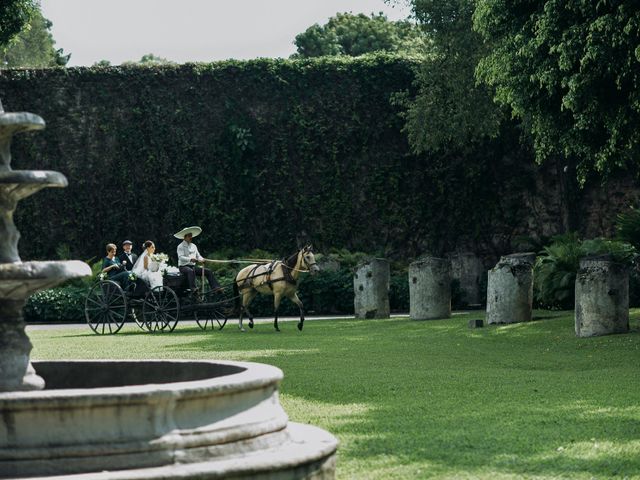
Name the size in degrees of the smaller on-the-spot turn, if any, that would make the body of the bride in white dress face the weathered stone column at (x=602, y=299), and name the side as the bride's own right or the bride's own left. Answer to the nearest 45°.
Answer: approximately 45° to the bride's own right

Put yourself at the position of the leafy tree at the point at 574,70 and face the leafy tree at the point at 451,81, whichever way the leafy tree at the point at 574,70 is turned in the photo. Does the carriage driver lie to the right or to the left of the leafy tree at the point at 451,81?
left

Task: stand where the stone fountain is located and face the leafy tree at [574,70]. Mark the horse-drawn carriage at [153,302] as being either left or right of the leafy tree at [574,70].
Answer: left

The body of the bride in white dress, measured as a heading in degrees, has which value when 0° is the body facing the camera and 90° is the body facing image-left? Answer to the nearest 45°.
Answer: approximately 270°

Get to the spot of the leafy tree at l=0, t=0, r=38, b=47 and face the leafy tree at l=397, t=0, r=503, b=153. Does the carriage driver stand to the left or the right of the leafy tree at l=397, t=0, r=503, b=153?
right

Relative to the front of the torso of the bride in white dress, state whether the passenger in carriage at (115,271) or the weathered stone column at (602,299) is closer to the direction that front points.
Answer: the weathered stone column

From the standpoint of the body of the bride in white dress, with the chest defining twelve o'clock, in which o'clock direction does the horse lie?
The horse is roughly at 1 o'clock from the bride in white dress.

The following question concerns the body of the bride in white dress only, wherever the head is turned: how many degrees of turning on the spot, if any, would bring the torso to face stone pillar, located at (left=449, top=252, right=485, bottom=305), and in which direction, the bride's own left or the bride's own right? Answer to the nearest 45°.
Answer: approximately 45° to the bride's own left

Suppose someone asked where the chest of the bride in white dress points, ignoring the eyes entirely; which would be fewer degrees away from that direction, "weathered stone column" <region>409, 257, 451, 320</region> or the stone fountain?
the weathered stone column

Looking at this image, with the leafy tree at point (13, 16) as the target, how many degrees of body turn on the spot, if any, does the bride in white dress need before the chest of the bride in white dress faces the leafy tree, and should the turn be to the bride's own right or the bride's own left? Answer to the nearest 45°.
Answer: approximately 135° to the bride's own left

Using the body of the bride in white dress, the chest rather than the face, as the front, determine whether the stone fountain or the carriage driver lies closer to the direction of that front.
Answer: the carriage driver

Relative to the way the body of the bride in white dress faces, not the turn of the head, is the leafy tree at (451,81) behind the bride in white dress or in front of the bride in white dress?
in front
